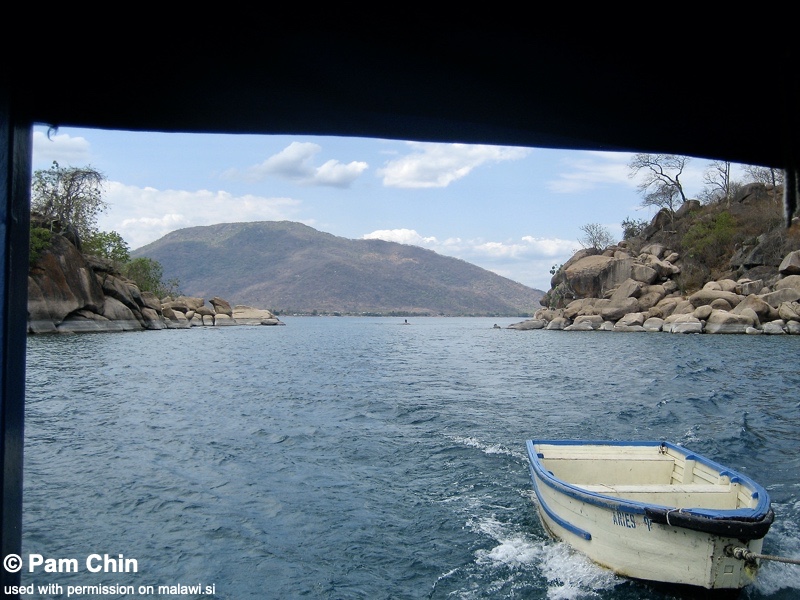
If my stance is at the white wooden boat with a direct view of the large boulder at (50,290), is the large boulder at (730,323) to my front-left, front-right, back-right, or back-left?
front-right

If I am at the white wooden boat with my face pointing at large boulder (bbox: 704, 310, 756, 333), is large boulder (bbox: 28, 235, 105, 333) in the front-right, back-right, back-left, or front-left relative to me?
front-left

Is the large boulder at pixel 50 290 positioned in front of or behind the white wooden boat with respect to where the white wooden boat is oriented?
behind

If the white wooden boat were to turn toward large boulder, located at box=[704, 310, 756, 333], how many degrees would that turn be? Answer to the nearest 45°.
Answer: approximately 135° to its left
